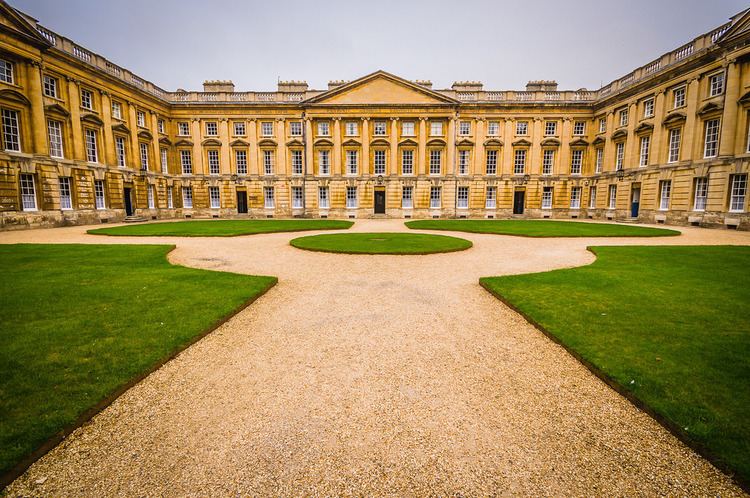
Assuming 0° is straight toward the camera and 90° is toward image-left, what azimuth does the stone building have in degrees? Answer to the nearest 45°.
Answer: approximately 0°
